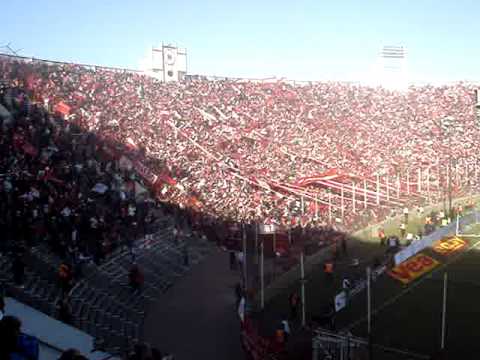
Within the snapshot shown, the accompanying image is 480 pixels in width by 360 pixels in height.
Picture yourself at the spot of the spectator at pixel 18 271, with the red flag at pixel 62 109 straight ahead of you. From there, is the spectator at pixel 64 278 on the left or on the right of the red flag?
right

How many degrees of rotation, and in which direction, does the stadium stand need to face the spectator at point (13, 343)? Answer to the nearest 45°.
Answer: approximately 45° to its right

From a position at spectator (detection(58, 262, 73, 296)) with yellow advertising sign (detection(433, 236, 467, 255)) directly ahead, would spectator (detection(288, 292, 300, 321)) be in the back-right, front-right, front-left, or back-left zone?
front-right

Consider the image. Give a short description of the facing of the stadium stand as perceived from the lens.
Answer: facing the viewer and to the right of the viewer

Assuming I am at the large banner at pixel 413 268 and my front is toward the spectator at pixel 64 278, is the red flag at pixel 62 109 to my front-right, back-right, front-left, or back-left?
front-right
